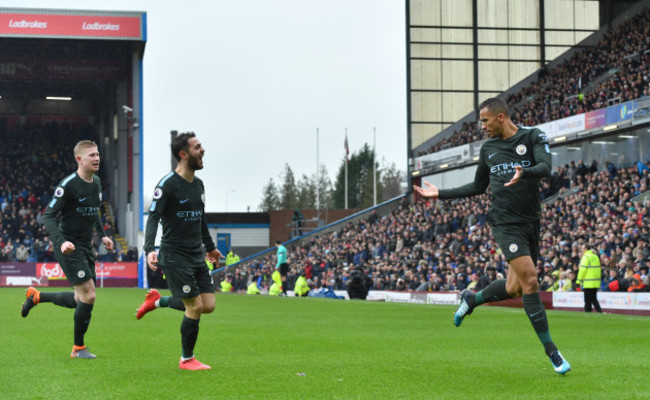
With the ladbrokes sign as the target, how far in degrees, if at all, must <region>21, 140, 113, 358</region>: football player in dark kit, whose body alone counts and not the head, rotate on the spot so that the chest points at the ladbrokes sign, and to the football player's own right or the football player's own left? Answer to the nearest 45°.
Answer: approximately 135° to the football player's own left

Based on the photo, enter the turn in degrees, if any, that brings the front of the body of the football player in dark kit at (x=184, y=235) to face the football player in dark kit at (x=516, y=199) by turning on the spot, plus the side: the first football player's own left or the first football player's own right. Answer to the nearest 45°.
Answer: approximately 45° to the first football player's own left

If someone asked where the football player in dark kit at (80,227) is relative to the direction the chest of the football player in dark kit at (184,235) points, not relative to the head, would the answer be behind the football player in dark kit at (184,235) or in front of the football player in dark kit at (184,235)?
behind

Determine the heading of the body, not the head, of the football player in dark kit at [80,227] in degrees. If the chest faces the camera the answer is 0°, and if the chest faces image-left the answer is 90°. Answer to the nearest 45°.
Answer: approximately 315°

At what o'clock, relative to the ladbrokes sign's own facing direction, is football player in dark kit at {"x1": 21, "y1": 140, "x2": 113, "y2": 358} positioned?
The football player in dark kit is roughly at 12 o'clock from the ladbrokes sign.

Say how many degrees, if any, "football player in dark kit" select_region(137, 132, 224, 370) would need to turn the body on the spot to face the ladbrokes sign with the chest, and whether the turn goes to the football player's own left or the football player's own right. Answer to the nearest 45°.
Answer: approximately 135° to the football player's own left

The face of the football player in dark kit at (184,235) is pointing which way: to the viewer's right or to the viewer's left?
to the viewer's right
